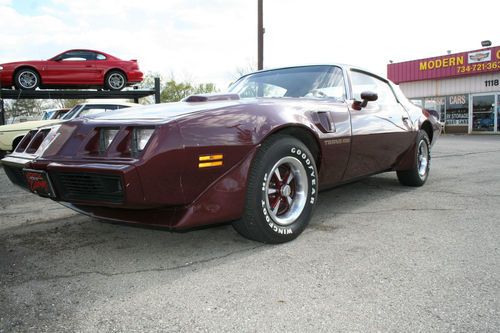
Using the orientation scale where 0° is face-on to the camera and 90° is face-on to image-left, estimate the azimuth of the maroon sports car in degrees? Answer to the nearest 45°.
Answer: approximately 45°

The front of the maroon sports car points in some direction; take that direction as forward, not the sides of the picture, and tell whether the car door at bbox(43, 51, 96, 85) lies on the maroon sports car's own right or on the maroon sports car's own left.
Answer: on the maroon sports car's own right

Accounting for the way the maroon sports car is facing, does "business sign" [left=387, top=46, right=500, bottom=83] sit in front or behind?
behind

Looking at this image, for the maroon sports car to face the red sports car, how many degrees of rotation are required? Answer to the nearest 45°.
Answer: approximately 135° to its right

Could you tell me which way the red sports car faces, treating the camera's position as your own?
facing to the left of the viewer

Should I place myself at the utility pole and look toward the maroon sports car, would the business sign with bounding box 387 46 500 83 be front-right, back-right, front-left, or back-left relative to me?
back-left

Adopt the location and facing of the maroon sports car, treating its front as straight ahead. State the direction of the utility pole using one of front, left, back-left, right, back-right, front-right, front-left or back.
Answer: back-right
